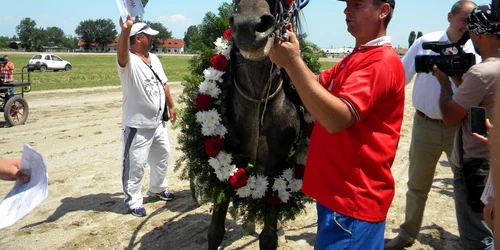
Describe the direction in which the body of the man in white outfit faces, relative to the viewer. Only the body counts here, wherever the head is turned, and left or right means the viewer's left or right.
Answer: facing the viewer and to the right of the viewer

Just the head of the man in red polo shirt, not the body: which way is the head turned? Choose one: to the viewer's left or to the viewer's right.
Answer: to the viewer's left

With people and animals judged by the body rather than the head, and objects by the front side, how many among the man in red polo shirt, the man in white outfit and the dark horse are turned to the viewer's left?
1

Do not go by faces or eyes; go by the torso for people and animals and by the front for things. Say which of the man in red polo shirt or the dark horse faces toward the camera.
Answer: the dark horse

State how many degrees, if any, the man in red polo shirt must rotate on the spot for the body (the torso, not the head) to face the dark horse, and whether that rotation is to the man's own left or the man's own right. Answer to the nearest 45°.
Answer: approximately 45° to the man's own right

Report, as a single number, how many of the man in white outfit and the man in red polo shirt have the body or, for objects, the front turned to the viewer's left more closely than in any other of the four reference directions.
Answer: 1

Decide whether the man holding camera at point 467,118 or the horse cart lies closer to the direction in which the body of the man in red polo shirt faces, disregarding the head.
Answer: the horse cart

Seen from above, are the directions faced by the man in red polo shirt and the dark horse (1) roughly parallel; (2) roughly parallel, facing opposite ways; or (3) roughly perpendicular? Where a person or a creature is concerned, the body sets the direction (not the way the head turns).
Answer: roughly perpendicular

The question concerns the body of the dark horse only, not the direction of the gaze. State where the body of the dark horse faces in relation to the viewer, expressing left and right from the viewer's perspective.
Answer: facing the viewer

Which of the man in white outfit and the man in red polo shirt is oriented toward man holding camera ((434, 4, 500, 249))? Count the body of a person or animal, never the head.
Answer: the man in white outfit

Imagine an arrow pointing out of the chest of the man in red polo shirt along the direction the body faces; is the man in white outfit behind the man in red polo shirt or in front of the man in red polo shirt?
in front

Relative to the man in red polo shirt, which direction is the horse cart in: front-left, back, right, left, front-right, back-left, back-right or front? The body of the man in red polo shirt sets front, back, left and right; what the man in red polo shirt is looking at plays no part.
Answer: front-right

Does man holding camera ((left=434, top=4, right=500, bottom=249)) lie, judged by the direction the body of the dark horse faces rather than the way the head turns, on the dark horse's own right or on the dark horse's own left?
on the dark horse's own left

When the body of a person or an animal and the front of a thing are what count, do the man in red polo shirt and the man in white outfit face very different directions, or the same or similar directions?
very different directions

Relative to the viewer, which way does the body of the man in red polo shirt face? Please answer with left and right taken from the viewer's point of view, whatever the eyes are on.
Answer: facing to the left of the viewer

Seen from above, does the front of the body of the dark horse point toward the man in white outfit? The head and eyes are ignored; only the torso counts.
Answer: no
